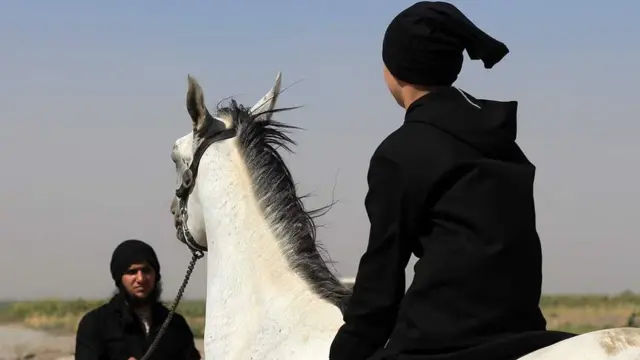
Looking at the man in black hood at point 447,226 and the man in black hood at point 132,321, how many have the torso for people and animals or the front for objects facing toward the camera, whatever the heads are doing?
1

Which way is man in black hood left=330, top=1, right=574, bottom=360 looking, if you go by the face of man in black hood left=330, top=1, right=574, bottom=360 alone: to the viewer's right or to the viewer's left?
to the viewer's left

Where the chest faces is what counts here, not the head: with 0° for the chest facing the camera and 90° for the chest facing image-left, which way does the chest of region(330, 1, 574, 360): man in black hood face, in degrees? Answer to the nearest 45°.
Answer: approximately 135°

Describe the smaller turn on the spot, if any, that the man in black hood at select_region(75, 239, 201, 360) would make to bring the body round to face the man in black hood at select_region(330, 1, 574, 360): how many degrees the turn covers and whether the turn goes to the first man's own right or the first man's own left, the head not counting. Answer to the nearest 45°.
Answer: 0° — they already face them

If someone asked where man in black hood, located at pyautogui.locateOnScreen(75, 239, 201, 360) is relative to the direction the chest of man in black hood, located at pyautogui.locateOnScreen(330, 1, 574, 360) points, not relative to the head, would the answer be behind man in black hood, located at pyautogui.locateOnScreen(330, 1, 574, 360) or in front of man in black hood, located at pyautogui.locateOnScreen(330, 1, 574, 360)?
in front

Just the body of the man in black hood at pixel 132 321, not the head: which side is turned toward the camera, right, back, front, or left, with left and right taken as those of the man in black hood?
front

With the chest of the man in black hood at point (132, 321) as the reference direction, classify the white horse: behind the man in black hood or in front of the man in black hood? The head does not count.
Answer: in front

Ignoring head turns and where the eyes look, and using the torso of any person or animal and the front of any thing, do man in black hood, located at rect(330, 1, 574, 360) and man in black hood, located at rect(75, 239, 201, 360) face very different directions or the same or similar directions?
very different directions
